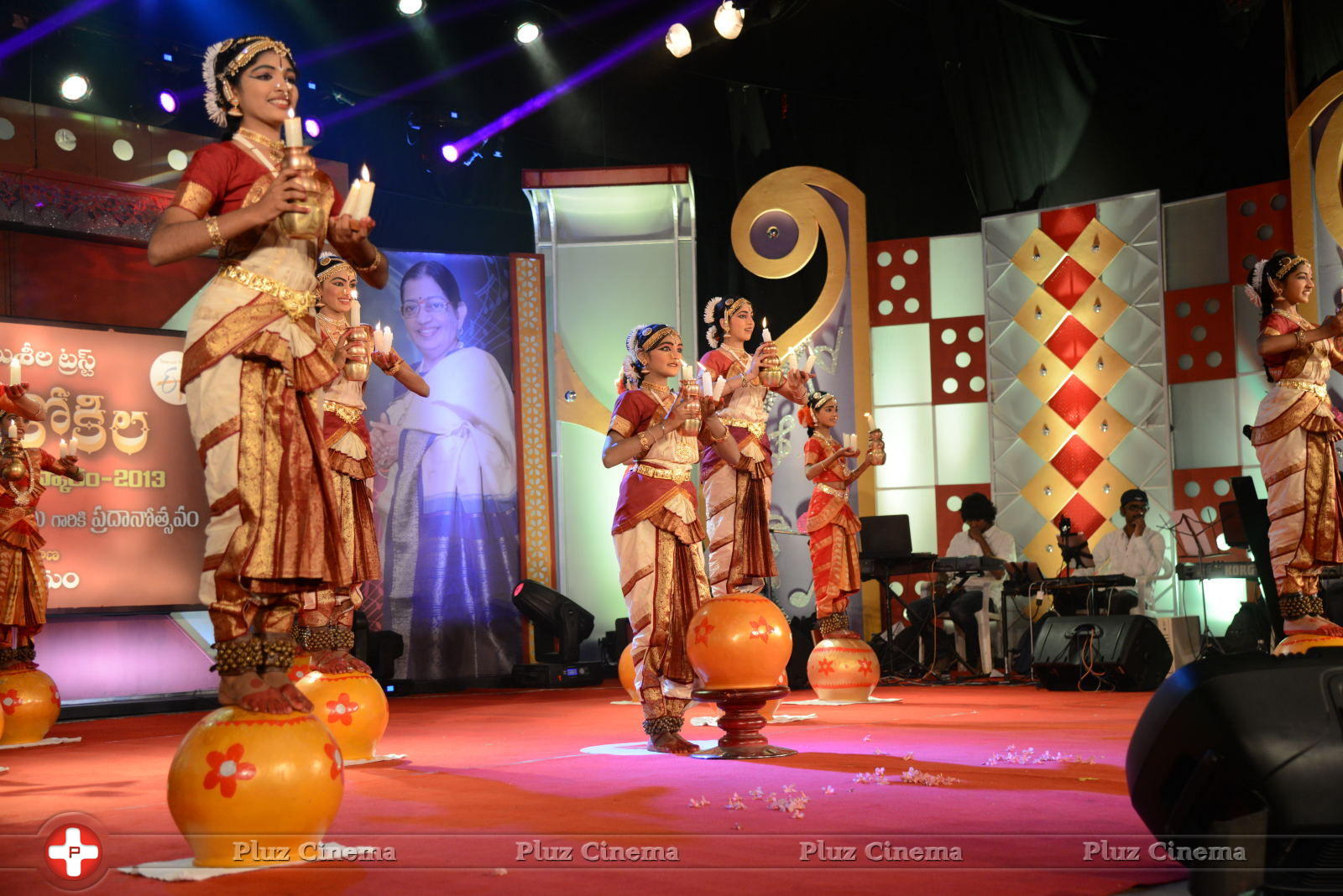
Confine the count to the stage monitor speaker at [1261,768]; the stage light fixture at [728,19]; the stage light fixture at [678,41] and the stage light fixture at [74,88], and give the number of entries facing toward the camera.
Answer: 3

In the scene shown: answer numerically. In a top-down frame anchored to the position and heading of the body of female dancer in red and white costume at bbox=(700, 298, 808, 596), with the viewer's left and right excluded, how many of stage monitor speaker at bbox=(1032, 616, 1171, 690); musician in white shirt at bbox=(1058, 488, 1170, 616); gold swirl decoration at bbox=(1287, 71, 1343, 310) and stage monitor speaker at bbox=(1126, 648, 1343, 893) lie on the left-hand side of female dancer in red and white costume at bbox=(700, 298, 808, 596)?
3

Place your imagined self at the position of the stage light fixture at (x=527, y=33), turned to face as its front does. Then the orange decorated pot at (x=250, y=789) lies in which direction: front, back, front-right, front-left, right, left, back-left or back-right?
front-right

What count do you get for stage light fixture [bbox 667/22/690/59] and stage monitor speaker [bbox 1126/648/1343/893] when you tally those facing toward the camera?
1

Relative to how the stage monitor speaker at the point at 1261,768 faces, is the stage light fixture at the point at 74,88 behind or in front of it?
in front

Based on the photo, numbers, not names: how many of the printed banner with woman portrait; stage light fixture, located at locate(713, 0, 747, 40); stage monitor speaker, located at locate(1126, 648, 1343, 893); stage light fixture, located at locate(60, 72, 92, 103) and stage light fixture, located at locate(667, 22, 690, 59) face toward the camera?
4

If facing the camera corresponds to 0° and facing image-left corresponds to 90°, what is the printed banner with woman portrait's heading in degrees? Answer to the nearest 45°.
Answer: approximately 0°
